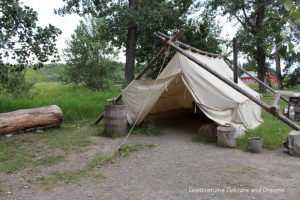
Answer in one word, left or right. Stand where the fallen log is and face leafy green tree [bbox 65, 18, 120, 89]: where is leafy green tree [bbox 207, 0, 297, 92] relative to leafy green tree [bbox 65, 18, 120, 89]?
right

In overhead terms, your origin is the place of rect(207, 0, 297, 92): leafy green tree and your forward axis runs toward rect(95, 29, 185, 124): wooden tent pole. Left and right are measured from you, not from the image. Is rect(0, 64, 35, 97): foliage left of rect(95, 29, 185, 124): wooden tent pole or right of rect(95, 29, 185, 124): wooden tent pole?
right

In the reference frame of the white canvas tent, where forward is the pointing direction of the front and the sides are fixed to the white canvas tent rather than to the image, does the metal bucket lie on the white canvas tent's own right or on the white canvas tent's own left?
on the white canvas tent's own left

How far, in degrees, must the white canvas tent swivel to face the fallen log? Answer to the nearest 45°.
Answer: approximately 45° to its right

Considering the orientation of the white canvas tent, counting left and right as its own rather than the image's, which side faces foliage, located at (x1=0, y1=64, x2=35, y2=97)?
right

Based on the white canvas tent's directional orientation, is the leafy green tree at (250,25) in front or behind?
behind

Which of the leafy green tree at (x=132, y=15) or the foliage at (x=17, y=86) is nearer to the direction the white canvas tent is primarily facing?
the foliage

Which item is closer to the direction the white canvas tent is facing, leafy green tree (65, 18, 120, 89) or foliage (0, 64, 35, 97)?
the foliage

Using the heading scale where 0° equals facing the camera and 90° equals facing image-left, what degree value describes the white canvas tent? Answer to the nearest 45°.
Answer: approximately 45°

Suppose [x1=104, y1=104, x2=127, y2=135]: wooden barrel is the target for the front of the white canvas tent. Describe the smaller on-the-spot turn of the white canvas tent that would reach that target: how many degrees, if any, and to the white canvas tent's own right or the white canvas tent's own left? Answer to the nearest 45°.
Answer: approximately 45° to the white canvas tent's own right

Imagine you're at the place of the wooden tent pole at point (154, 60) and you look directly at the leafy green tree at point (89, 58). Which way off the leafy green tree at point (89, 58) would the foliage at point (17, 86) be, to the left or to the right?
left

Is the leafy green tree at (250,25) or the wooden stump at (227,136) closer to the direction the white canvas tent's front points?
the wooden stump

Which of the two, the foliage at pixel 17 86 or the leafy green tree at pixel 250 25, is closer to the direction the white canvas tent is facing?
the foliage
